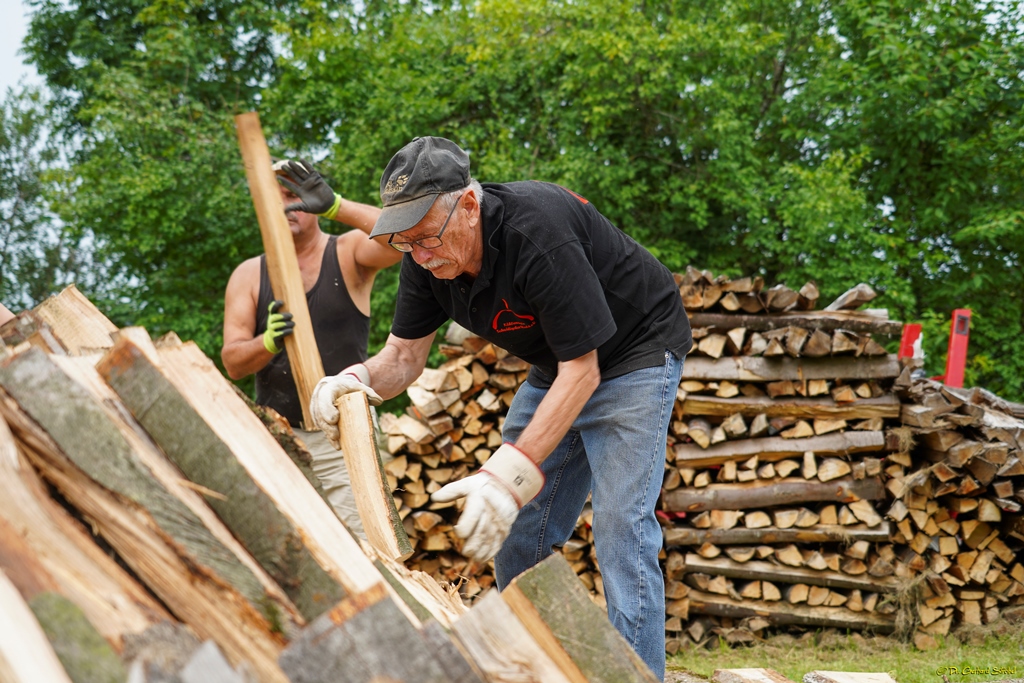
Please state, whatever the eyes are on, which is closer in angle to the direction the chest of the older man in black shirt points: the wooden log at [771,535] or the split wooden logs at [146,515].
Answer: the split wooden logs

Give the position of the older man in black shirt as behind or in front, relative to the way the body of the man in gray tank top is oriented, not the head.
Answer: in front

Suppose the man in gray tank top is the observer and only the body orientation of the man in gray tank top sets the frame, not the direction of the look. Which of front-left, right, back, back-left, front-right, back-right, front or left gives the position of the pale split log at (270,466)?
front

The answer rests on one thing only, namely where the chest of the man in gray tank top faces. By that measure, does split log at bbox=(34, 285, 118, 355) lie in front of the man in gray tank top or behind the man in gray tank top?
in front

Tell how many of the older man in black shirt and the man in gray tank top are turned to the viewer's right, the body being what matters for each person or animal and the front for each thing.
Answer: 0

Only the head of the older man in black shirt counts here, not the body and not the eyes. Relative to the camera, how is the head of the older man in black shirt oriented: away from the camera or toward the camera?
toward the camera

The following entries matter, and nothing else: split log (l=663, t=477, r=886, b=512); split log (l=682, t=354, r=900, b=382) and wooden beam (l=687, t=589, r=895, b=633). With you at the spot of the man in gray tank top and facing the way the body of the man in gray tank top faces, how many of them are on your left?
3

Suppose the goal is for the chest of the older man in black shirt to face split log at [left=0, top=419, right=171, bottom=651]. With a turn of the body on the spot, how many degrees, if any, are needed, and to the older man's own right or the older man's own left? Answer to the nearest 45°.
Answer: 0° — they already face it

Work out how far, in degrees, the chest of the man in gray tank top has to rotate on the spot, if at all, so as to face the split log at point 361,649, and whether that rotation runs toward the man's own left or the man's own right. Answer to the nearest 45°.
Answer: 0° — they already face it

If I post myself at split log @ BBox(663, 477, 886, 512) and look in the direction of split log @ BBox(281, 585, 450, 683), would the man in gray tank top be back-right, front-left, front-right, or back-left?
front-right

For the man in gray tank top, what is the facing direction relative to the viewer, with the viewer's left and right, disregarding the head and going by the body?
facing the viewer

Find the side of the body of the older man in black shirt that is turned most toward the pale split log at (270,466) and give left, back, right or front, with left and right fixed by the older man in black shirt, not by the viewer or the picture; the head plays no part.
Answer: front

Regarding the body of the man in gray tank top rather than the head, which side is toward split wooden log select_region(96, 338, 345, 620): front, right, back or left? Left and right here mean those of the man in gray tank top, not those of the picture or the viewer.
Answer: front

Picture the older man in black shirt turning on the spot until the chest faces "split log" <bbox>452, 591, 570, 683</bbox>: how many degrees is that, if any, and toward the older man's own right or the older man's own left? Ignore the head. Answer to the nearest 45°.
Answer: approximately 45° to the older man's own left
